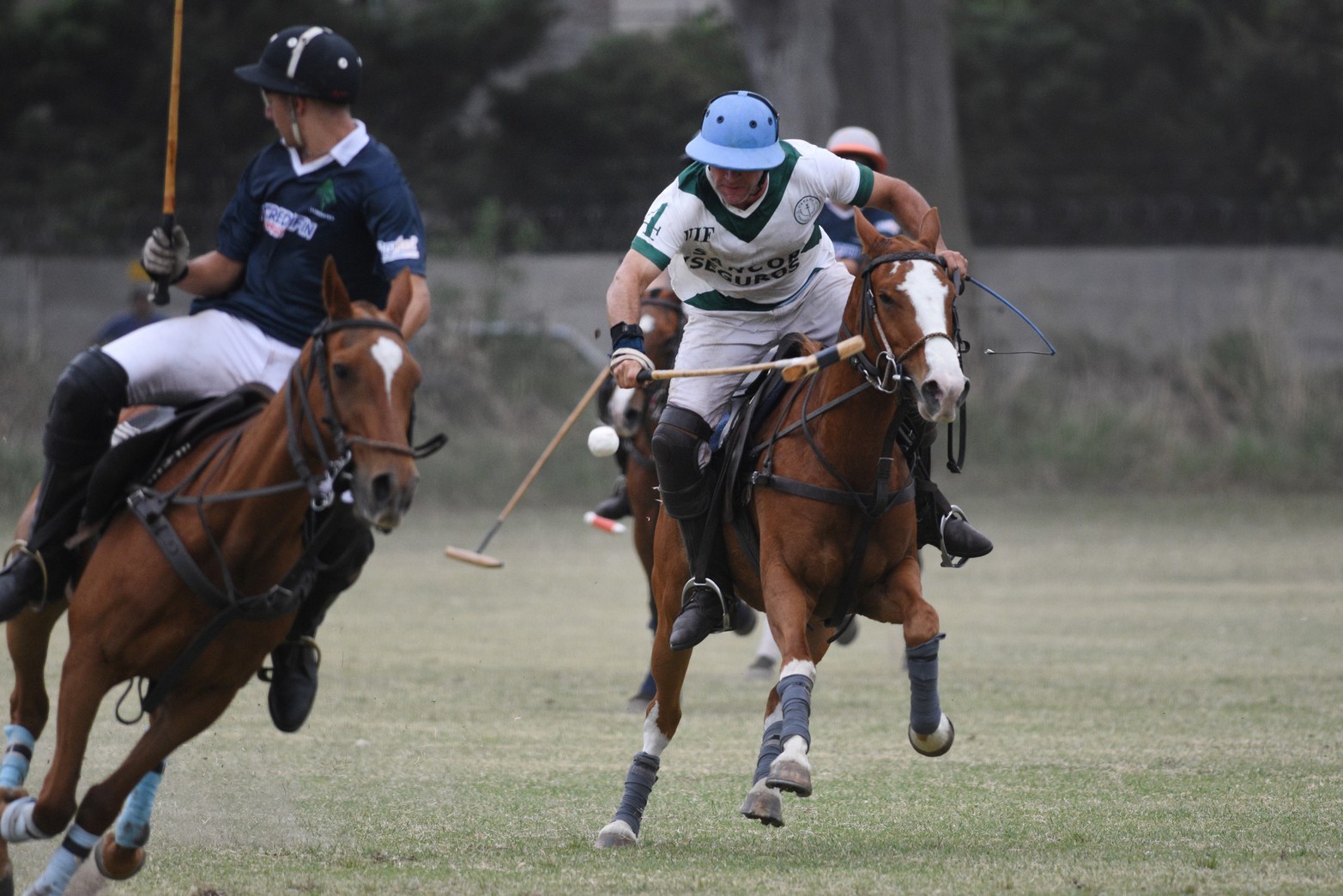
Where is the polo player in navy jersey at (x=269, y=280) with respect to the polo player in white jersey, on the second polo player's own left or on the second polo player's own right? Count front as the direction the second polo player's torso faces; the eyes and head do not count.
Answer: on the second polo player's own right

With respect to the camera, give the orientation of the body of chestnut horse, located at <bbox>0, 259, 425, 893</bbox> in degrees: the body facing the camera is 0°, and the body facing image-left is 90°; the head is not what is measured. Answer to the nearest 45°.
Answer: approximately 315°

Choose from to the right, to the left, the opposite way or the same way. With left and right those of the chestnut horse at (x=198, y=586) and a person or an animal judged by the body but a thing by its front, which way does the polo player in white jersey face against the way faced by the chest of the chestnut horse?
to the right

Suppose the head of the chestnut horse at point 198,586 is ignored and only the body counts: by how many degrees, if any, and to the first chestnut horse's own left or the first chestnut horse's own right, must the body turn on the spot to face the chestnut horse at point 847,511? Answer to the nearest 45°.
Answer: approximately 45° to the first chestnut horse's own left

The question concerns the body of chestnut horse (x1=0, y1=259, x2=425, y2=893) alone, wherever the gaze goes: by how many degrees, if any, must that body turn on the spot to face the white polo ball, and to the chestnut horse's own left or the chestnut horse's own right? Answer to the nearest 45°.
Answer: approximately 90° to the chestnut horse's own left
